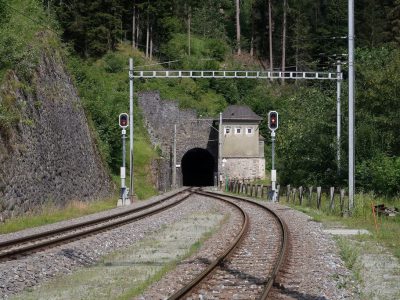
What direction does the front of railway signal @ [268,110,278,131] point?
toward the camera

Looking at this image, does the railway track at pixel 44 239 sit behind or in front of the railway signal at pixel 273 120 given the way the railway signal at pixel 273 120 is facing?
in front

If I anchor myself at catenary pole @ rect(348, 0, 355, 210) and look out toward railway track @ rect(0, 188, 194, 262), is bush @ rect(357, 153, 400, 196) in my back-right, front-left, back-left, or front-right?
back-right

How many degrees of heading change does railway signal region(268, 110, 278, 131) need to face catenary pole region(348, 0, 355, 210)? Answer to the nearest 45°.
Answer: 0° — it already faces it

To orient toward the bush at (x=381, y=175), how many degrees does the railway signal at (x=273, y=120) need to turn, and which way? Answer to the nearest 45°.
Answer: approximately 45° to its left

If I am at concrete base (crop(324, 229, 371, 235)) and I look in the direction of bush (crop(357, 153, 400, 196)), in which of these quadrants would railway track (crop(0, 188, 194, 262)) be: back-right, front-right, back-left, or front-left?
back-left

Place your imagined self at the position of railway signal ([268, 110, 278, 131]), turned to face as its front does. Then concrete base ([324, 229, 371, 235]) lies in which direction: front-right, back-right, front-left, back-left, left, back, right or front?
front

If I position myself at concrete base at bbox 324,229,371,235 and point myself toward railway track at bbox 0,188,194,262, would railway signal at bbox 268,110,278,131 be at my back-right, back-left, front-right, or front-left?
front-right

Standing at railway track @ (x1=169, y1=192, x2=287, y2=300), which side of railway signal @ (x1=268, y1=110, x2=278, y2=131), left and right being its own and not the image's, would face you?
front

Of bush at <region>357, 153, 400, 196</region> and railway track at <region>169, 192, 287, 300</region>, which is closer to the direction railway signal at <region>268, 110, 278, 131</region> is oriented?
the railway track
